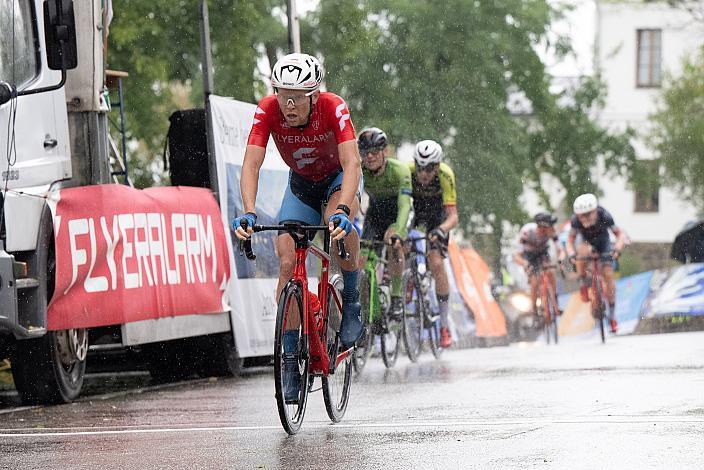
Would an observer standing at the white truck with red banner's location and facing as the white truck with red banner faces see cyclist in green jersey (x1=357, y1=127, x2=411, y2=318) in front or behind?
behind

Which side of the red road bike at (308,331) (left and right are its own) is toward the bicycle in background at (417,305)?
back

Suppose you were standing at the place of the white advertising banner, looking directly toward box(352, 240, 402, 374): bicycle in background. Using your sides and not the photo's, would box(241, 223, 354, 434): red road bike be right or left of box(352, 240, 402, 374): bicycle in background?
right

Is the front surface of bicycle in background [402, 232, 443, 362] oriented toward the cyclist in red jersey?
yes

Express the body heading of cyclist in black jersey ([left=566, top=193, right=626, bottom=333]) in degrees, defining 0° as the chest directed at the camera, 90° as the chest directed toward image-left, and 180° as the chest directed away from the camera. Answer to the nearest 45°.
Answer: approximately 0°

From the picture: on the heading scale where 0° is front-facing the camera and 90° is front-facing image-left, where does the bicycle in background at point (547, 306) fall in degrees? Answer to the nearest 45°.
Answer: approximately 0°
